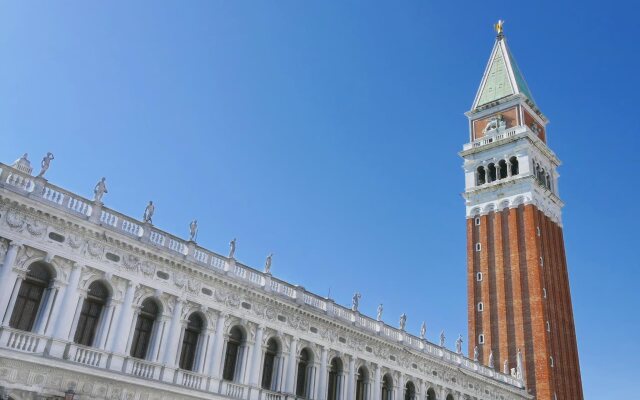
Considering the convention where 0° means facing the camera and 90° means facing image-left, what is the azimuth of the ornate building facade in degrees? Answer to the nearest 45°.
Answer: approximately 315°
